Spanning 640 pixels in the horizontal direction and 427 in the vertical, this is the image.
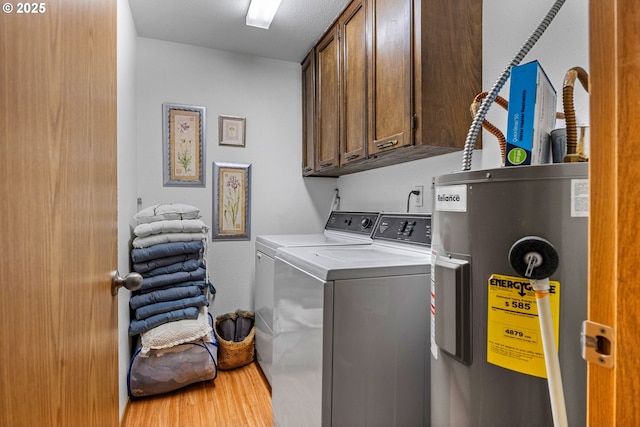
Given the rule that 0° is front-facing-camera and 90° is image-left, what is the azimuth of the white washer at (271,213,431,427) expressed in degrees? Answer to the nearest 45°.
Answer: approximately 45°

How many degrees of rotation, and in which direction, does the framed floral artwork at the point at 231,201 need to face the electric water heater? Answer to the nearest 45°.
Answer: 0° — it already faces it

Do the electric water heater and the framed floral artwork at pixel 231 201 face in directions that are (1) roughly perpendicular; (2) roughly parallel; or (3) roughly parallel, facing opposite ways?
roughly perpendicular

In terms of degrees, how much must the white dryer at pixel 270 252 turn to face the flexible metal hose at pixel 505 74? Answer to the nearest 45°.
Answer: approximately 90° to its left

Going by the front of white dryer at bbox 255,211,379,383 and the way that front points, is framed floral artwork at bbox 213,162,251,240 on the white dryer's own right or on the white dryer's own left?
on the white dryer's own right

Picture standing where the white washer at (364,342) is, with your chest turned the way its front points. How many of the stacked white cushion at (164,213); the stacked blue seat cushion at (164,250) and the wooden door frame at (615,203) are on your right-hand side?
2

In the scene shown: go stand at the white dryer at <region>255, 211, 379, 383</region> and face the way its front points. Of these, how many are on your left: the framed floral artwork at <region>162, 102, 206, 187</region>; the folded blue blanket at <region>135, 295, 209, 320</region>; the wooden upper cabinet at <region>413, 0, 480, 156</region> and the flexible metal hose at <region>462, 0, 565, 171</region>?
2
